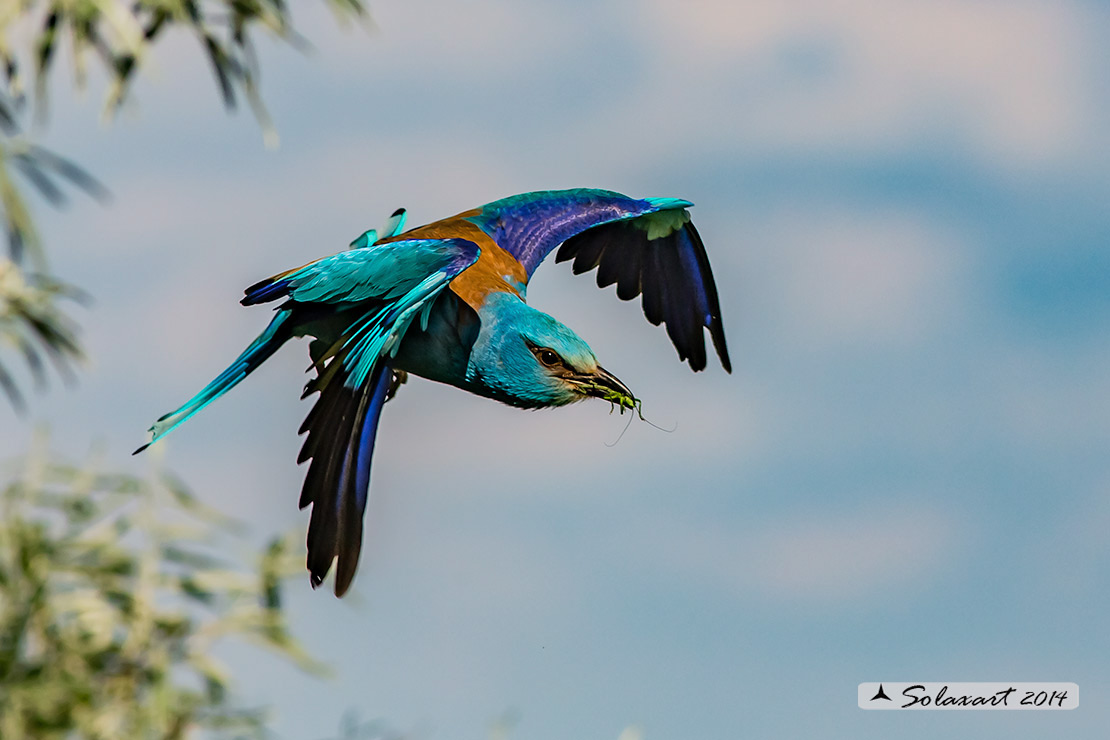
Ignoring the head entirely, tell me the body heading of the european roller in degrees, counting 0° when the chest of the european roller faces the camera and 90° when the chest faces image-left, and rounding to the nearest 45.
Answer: approximately 315°
